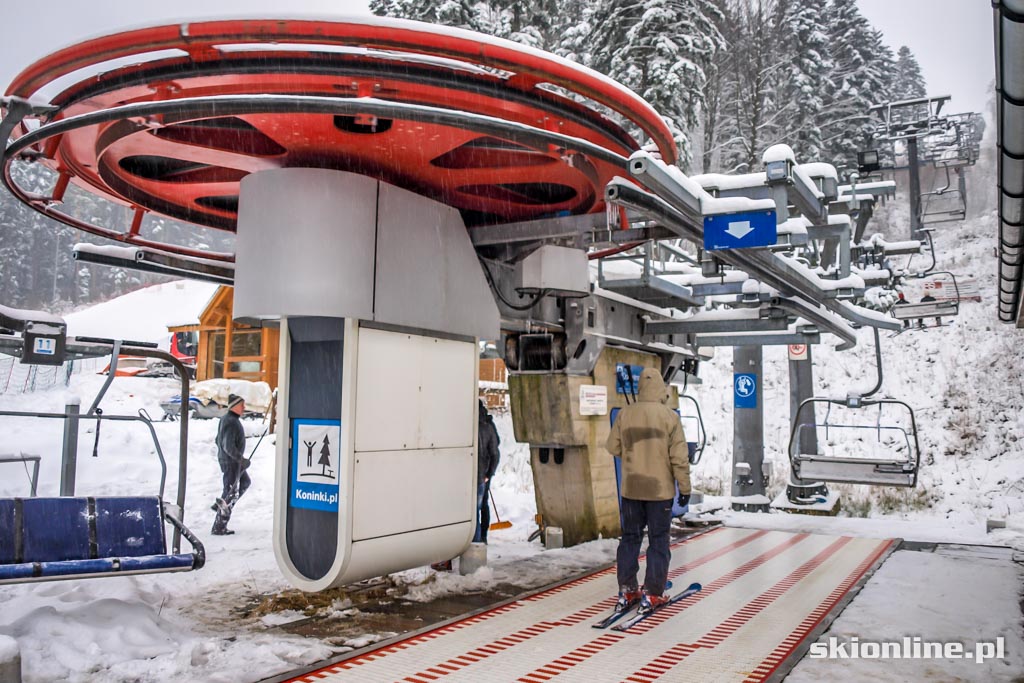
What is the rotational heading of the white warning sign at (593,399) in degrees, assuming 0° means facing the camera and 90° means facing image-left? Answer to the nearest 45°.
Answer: approximately 0°

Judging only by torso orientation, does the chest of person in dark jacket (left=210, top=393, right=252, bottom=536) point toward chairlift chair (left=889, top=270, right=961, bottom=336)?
yes

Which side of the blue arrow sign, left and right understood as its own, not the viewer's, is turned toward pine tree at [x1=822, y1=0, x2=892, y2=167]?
back

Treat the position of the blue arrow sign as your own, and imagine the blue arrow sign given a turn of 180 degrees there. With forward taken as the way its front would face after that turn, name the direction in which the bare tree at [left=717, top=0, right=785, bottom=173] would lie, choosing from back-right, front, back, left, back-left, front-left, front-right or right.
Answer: front

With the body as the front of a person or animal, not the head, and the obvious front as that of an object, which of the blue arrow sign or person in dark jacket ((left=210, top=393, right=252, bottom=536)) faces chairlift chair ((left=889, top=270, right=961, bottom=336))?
the person in dark jacket

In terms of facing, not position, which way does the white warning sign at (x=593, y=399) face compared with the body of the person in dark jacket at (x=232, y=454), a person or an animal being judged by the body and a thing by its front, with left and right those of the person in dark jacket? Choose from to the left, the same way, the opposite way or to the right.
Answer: to the right

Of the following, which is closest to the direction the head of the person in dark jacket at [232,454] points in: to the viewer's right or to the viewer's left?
to the viewer's right

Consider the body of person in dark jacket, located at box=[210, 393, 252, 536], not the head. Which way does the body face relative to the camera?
to the viewer's right

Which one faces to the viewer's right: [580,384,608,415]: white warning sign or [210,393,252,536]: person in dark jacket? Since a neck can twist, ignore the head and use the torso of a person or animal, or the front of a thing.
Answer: the person in dark jacket

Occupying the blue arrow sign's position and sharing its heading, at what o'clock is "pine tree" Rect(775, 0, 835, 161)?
The pine tree is roughly at 6 o'clock from the blue arrow sign.
